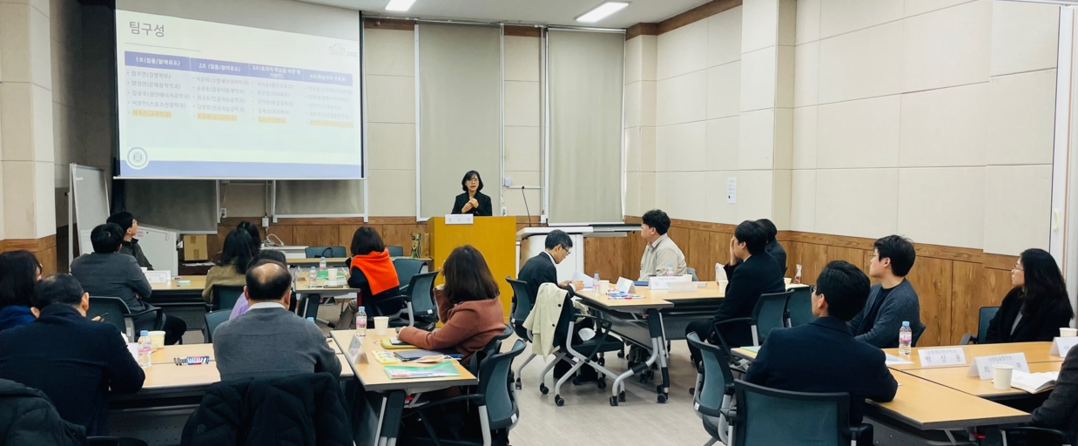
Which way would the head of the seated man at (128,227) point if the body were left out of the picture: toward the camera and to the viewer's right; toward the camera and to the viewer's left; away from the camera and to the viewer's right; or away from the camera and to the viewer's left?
away from the camera and to the viewer's right

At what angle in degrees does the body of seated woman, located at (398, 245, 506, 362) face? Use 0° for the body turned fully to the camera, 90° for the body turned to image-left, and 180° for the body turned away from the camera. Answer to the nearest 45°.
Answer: approximately 135°

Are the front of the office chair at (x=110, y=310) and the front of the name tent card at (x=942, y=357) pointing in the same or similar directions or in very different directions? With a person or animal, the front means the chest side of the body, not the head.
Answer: very different directions

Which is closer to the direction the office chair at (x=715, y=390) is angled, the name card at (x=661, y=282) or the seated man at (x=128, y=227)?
the name card

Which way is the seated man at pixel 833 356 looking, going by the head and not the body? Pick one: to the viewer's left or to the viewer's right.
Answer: to the viewer's left

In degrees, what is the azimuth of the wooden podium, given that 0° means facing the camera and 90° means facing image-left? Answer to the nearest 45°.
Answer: approximately 0°

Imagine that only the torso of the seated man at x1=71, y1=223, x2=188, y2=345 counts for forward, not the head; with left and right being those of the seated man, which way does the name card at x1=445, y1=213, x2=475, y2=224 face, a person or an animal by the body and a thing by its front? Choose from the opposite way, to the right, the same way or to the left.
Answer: the opposite way

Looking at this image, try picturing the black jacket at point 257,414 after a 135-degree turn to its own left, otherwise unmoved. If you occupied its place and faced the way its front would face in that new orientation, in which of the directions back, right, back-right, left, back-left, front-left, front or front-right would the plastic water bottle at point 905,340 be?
back-left

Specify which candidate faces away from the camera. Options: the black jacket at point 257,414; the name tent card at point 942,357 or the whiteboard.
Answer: the black jacket

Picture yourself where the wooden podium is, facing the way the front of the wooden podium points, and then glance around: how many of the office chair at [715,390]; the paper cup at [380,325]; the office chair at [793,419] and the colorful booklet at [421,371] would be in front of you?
4

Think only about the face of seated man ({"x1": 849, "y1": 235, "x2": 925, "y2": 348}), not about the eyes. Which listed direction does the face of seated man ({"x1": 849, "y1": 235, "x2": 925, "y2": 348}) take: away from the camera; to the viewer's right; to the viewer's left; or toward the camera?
to the viewer's left

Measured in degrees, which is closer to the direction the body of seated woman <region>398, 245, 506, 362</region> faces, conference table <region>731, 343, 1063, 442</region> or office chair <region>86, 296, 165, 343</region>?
the office chair

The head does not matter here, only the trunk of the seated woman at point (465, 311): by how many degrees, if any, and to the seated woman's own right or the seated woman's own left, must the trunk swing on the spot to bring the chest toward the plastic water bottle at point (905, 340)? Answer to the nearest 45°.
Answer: approximately 135° to the seated woman's own right
